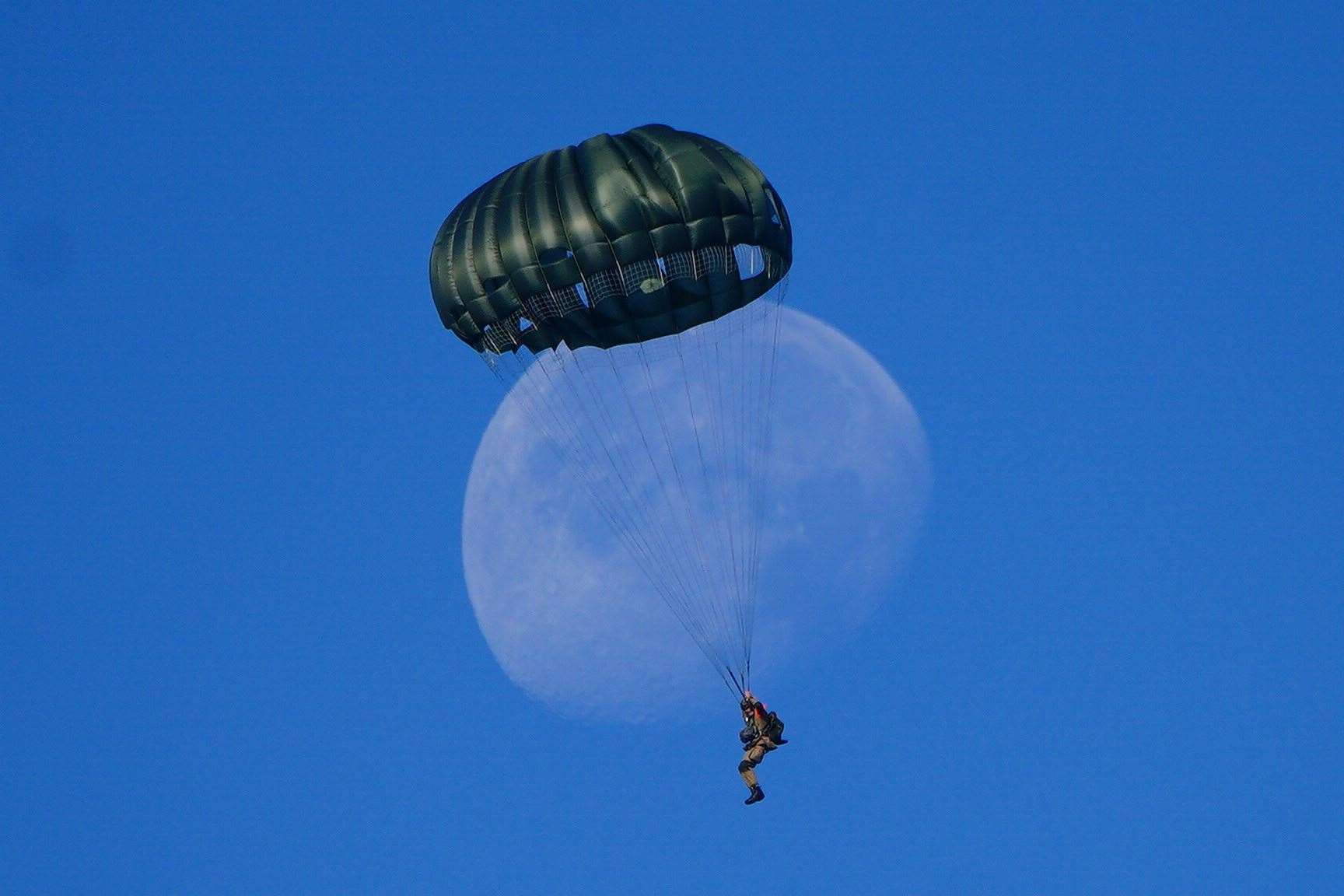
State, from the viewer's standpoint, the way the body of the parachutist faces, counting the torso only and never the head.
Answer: to the viewer's left
